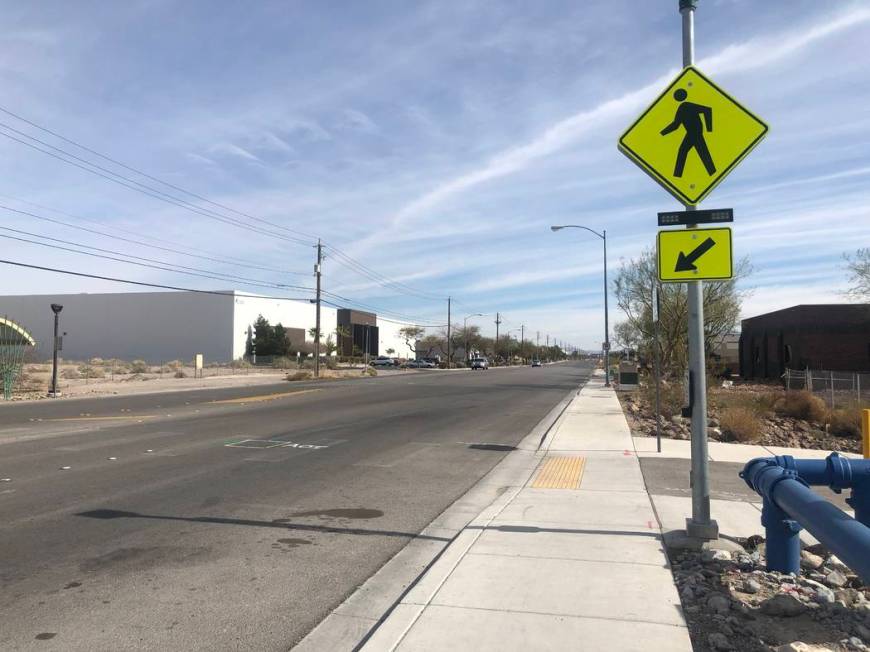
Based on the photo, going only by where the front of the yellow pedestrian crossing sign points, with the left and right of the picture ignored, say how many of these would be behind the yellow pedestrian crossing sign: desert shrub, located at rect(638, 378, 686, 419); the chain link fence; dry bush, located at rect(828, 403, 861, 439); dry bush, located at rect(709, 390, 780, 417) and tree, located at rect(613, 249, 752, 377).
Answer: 5

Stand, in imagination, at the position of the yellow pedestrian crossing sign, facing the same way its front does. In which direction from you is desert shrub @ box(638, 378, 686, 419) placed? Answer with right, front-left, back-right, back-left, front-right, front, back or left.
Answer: back

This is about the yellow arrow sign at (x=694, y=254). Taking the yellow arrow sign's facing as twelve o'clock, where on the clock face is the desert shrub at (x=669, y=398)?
The desert shrub is roughly at 6 o'clock from the yellow arrow sign.

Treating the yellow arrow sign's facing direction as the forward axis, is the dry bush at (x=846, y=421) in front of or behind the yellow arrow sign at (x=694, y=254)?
behind

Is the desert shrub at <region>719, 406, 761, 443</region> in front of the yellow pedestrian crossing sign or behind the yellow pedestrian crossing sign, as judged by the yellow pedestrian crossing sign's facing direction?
behind

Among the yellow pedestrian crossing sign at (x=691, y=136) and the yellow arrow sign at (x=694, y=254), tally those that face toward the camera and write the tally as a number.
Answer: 2

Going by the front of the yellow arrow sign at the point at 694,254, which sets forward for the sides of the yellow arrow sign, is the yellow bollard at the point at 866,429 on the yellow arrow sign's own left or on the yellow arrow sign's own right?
on the yellow arrow sign's own left

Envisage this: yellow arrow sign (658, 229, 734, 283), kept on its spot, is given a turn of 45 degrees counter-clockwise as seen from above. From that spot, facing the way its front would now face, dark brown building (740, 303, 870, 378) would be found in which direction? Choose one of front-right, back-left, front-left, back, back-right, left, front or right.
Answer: back-left

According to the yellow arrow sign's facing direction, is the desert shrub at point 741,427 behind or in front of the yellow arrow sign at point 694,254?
behind

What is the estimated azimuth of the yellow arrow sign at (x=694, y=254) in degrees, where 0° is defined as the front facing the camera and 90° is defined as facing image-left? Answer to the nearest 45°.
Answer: approximately 0°

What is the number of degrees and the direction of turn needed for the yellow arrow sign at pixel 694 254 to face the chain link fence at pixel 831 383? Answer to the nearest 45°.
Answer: approximately 180°

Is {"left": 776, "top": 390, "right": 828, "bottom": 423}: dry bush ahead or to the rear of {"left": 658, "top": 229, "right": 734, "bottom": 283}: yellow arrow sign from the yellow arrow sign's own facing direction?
to the rear
